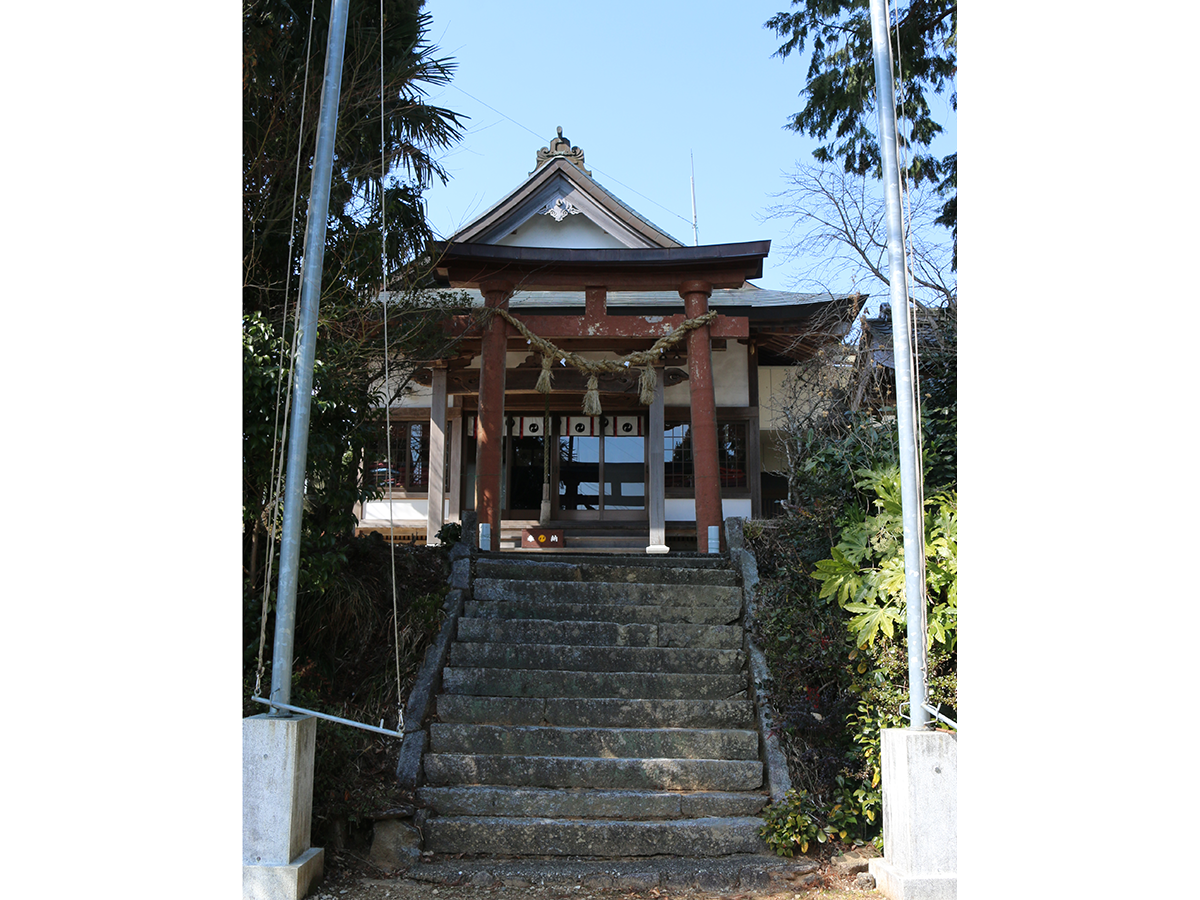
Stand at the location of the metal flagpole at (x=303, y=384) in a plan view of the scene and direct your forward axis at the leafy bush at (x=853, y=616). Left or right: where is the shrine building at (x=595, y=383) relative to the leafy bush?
left

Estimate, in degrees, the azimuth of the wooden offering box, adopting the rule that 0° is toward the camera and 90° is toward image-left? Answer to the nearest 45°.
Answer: approximately 0°

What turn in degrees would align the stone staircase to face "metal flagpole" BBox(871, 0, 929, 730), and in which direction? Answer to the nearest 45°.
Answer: approximately 45° to its left

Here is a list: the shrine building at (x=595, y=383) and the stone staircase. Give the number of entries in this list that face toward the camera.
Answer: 2

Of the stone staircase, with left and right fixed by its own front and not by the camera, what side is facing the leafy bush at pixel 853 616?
left

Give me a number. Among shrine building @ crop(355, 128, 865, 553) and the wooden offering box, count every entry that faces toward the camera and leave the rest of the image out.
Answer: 2

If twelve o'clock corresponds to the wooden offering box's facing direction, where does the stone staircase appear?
The stone staircase is roughly at 12 o'clock from the wooden offering box.

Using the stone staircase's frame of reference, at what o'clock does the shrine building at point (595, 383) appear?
The shrine building is roughly at 6 o'clock from the stone staircase.
